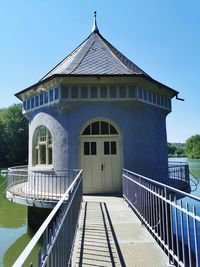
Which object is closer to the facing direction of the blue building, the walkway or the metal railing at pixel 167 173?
the walkway

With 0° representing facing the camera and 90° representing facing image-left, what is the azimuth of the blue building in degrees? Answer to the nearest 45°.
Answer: approximately 0°

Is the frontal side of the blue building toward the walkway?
yes

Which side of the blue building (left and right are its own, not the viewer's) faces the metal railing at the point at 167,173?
left
